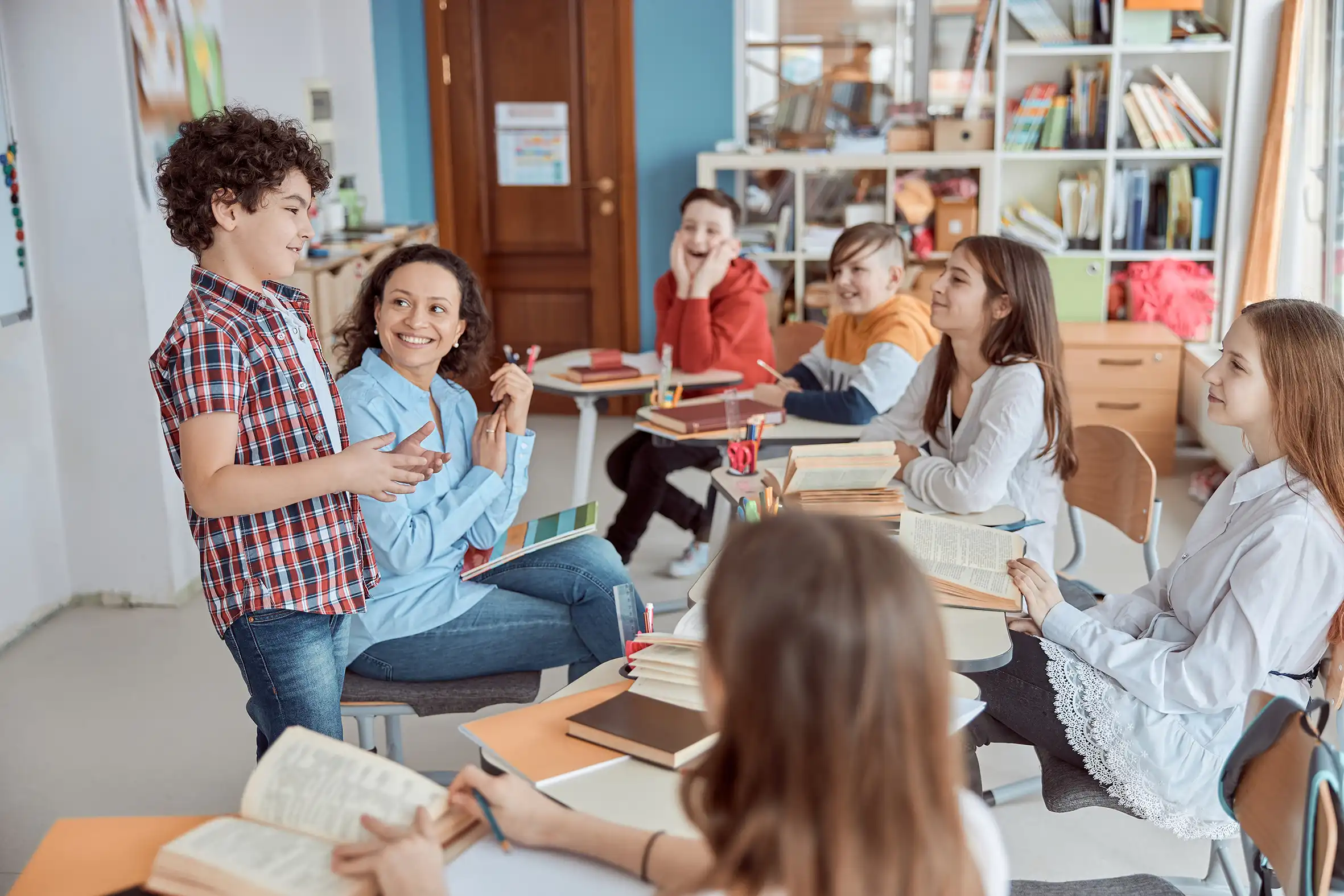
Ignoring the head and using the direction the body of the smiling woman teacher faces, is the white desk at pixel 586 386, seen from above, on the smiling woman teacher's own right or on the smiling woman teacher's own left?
on the smiling woman teacher's own left

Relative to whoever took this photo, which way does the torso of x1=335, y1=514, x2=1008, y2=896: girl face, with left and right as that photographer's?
facing away from the viewer and to the left of the viewer

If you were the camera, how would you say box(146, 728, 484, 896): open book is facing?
facing the viewer and to the right of the viewer

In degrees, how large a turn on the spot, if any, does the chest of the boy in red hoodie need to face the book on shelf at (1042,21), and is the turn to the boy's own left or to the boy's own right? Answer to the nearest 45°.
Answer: approximately 180°

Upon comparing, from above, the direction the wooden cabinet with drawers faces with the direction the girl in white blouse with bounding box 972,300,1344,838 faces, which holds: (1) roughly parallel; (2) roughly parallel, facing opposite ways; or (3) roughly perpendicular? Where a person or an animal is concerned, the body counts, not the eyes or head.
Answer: roughly perpendicular

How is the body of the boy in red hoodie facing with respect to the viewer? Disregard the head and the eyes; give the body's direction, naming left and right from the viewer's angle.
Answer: facing the viewer and to the left of the viewer

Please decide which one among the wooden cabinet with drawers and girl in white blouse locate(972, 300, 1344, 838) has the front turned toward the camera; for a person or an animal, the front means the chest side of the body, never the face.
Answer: the wooden cabinet with drawers

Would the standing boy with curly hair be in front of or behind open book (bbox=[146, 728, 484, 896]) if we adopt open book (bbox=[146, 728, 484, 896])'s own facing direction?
behind

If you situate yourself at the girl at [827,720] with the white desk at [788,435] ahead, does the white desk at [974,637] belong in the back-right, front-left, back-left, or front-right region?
front-right

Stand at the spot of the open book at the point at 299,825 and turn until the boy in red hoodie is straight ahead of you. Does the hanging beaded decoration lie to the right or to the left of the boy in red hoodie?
left

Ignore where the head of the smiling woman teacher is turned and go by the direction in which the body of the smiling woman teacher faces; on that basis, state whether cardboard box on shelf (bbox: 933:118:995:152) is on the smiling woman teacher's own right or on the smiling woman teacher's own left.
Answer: on the smiling woman teacher's own left

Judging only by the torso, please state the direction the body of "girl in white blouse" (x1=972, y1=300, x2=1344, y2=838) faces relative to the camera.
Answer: to the viewer's left

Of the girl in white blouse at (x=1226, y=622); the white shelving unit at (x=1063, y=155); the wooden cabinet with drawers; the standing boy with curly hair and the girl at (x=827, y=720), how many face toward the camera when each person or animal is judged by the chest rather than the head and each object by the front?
2

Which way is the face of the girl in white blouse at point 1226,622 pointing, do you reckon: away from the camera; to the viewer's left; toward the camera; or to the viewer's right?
to the viewer's left

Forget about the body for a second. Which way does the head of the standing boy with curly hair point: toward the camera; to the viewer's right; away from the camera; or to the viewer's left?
to the viewer's right

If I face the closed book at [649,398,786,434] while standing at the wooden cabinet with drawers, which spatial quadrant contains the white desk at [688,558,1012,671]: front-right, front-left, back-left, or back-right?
front-left

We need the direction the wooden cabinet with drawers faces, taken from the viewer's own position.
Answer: facing the viewer

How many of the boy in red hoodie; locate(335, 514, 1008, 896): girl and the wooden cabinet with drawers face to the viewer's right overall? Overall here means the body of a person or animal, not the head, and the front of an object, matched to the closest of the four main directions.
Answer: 0

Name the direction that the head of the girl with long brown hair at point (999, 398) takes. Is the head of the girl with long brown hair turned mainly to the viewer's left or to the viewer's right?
to the viewer's left

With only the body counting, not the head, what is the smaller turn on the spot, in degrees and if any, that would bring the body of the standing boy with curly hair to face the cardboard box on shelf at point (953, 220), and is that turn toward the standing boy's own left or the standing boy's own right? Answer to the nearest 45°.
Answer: approximately 45° to the standing boy's own left

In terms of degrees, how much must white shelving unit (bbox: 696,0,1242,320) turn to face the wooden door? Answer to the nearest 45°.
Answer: approximately 90° to its right

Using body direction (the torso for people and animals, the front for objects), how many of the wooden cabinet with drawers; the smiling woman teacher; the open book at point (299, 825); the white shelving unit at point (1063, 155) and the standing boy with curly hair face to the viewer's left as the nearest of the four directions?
0
